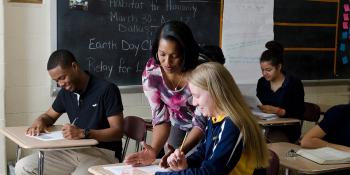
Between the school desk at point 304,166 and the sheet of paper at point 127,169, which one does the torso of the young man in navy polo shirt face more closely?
the sheet of paper

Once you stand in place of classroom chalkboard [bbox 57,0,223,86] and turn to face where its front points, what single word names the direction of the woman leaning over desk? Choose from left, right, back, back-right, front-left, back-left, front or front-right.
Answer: front

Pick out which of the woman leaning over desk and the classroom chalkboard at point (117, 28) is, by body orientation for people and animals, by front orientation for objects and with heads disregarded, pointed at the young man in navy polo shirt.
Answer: the classroom chalkboard

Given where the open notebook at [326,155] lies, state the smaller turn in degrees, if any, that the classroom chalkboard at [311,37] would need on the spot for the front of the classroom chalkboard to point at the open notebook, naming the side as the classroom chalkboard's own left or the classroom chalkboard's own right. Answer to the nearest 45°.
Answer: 0° — it already faces it

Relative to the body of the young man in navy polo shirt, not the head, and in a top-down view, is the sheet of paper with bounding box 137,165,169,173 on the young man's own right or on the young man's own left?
on the young man's own left

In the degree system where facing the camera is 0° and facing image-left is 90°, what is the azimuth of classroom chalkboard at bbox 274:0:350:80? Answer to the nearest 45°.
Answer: approximately 0°

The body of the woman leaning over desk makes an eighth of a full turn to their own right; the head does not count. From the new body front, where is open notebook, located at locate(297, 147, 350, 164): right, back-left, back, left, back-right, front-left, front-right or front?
back-left

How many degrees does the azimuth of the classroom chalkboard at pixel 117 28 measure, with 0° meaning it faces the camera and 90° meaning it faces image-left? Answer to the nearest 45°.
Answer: approximately 0°
